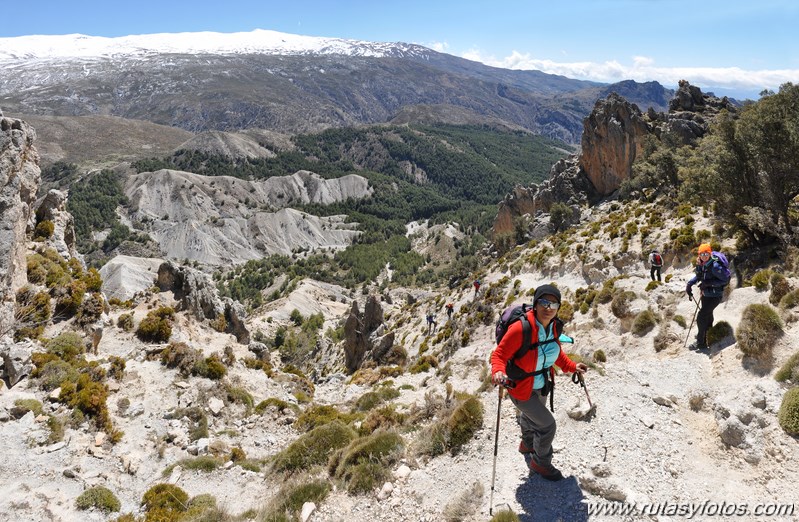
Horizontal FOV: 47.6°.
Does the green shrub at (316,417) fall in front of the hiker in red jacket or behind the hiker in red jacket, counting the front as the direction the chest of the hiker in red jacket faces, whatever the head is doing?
behind

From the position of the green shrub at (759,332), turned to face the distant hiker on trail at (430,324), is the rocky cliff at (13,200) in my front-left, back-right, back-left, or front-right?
front-left

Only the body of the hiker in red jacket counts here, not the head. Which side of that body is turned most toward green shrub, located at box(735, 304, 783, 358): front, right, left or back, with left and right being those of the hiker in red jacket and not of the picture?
left

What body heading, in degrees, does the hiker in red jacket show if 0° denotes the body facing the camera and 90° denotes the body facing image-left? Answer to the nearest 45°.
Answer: approximately 315°

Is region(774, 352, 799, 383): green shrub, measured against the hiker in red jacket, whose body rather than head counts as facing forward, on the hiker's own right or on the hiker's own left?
on the hiker's own left

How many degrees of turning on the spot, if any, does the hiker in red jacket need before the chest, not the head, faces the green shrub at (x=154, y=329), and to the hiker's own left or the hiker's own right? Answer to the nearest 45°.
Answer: approximately 180°

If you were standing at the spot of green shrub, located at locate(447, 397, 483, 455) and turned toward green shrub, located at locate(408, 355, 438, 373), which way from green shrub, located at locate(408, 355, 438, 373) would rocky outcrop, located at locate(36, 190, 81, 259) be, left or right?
left
